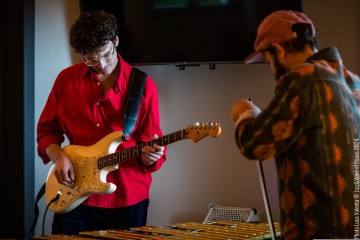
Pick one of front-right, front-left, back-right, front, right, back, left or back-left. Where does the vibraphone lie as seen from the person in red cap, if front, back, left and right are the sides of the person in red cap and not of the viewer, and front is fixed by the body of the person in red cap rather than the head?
front

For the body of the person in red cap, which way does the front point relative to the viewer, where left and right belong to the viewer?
facing away from the viewer and to the left of the viewer

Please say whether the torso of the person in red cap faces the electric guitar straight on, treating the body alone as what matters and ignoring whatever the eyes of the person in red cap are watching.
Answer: yes
